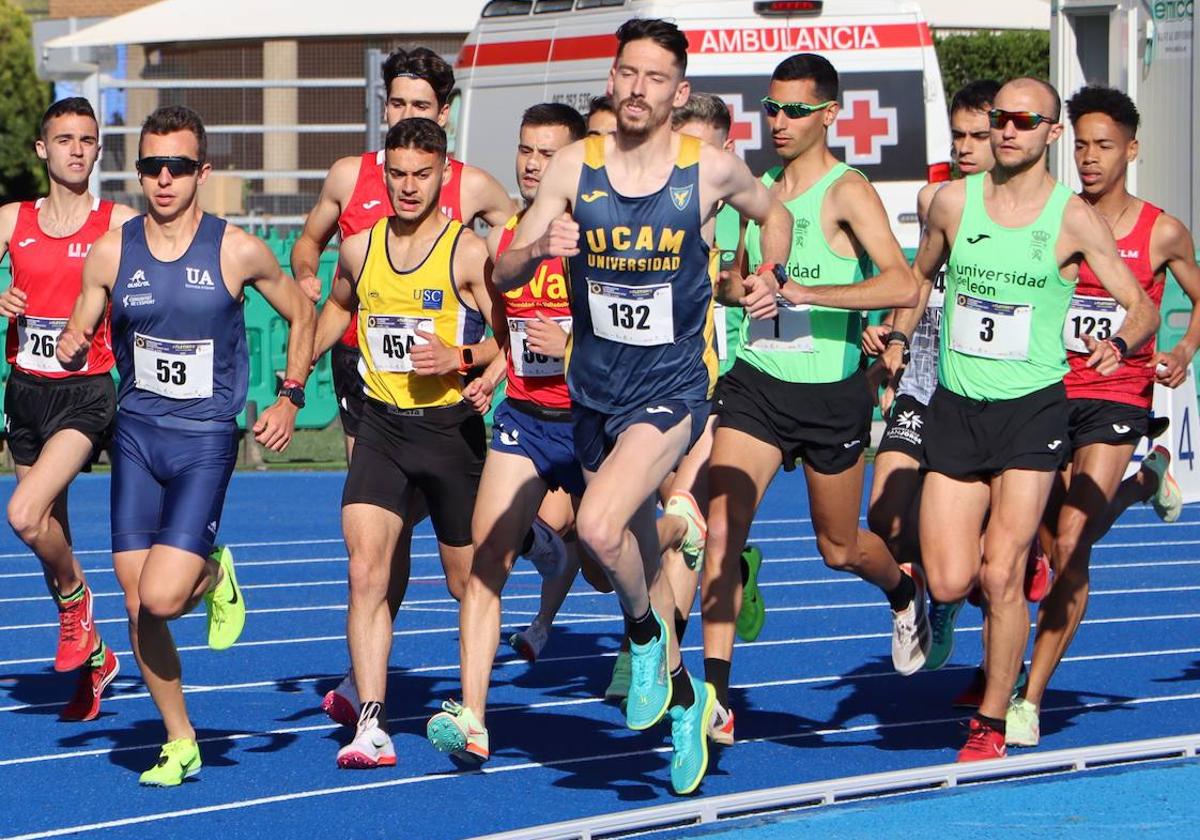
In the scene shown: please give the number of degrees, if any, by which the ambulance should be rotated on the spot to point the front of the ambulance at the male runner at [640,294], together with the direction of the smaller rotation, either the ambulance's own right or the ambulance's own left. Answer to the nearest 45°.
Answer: approximately 135° to the ambulance's own left

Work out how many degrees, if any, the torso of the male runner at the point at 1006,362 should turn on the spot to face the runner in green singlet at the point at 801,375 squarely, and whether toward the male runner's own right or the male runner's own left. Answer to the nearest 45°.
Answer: approximately 45° to the male runner's own right

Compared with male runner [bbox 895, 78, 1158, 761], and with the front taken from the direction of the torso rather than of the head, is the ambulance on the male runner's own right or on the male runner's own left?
on the male runner's own right

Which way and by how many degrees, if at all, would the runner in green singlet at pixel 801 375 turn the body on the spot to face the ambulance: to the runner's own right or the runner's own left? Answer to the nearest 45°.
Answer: approximately 135° to the runner's own right
